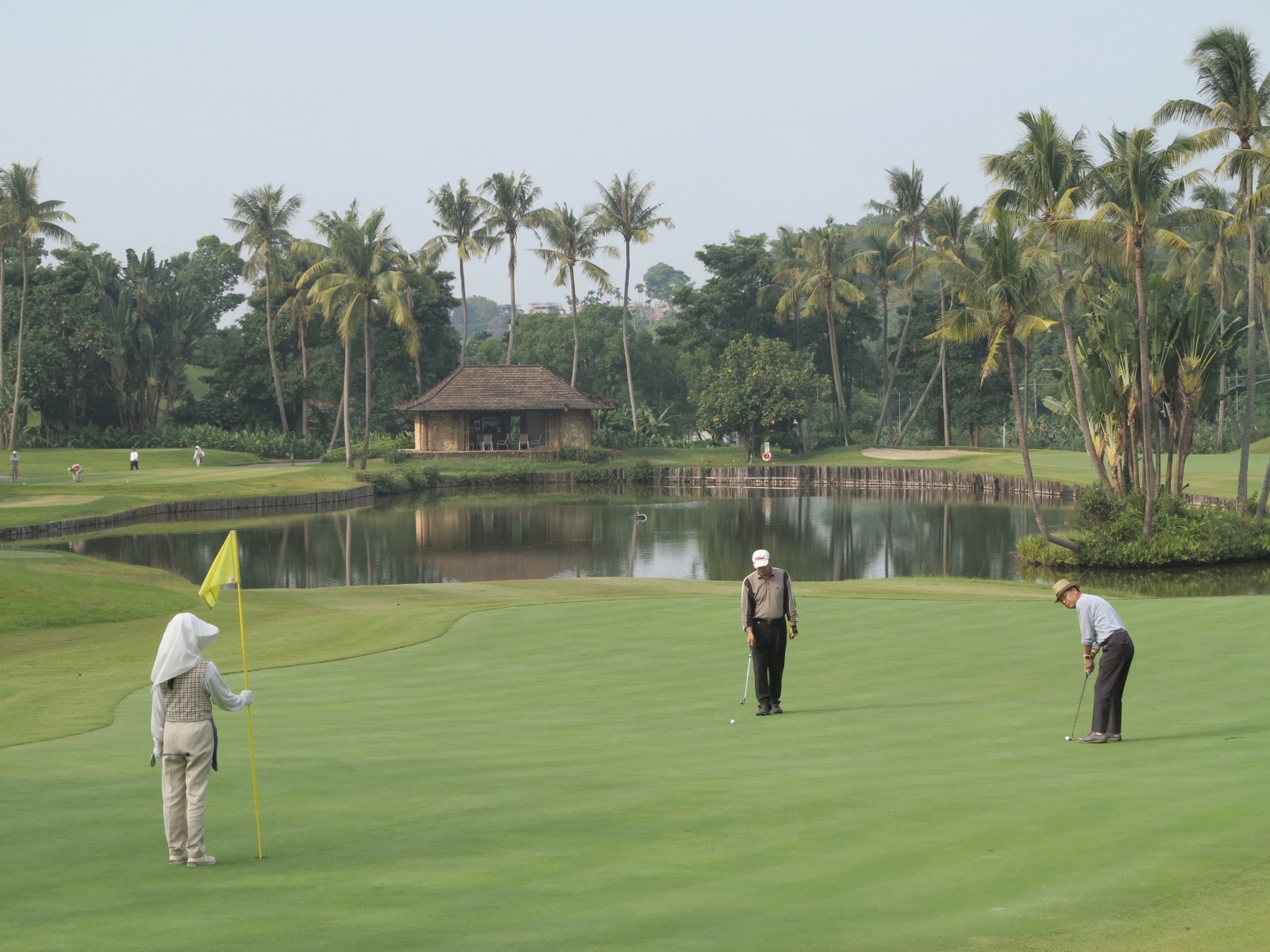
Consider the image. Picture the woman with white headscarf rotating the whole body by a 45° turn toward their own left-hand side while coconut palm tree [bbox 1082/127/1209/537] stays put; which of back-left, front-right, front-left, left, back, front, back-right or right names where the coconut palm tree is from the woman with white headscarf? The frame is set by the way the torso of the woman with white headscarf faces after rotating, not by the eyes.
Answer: front-right

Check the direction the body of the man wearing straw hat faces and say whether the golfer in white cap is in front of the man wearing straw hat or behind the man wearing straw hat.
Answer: in front

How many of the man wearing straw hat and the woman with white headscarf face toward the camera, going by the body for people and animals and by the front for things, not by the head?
0

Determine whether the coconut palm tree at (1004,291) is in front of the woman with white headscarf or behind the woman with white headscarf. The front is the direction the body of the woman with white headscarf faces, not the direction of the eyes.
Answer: in front

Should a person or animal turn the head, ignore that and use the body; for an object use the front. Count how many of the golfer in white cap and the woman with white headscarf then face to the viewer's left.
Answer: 0

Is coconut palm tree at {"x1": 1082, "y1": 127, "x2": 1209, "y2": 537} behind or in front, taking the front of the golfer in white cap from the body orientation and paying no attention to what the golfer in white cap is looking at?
behind

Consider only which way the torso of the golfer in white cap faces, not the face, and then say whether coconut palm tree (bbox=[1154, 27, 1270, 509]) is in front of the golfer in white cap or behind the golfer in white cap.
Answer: behind

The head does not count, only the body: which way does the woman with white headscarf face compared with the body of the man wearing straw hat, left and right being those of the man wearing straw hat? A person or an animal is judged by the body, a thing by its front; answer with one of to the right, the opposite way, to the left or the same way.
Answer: to the right

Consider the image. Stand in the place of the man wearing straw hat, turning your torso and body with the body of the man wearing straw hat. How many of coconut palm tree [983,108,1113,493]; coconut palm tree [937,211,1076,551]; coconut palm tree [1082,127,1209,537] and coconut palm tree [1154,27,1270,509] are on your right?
4

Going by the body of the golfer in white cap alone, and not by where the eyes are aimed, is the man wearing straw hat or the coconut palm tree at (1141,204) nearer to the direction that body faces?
the man wearing straw hat

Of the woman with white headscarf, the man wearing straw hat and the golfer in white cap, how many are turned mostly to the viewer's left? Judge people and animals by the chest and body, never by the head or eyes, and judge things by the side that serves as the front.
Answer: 1

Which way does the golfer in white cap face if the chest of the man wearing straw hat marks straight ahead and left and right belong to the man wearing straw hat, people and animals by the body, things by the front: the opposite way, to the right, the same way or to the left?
to the left

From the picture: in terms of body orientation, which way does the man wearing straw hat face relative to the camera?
to the viewer's left
